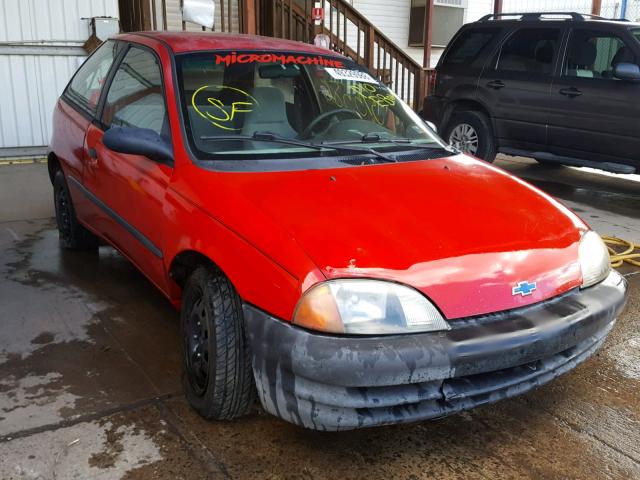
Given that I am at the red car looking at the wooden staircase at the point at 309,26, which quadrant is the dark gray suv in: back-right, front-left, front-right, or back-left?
front-right

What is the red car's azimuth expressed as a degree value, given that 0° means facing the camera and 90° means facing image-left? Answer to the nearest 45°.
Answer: approximately 315°

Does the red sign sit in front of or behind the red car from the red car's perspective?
behind

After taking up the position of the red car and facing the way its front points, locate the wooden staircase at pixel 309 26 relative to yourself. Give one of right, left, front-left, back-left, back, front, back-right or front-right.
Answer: back-left

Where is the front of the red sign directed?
toward the camera

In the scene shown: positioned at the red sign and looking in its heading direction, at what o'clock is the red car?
The red car is roughly at 12 o'clock from the red sign.

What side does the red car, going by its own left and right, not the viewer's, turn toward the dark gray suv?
left

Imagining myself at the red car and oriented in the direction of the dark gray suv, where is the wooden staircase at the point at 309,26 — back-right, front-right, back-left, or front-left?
front-left

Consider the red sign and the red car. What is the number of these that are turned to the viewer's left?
0

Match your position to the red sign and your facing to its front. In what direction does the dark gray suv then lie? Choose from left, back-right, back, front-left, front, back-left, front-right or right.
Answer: front-left
